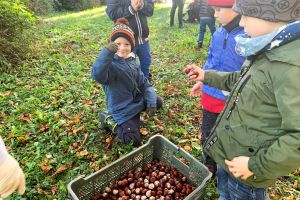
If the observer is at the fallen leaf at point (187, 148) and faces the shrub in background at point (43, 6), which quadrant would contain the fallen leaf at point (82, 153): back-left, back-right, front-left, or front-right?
front-left

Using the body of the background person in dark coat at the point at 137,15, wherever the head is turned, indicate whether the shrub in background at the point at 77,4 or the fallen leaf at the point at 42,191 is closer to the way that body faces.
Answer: the fallen leaf

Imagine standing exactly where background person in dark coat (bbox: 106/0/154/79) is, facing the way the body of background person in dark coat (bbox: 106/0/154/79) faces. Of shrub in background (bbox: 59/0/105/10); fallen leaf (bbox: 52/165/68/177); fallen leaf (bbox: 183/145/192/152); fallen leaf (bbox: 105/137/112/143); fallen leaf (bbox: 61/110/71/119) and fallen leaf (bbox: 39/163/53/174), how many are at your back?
1

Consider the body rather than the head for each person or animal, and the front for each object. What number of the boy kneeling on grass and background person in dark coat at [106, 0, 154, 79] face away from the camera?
0

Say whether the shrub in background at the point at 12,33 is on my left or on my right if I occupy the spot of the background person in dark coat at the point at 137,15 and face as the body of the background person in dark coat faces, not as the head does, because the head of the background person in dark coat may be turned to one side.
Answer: on my right

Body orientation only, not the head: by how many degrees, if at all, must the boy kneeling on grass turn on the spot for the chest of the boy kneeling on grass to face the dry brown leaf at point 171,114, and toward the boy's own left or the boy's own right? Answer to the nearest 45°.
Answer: approximately 90° to the boy's own left

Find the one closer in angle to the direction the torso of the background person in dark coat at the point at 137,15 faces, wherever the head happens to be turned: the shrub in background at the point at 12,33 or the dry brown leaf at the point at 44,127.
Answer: the dry brown leaf

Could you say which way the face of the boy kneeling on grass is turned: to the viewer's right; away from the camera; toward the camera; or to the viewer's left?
toward the camera

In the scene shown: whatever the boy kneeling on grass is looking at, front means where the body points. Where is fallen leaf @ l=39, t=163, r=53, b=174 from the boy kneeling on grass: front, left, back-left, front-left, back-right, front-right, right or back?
right

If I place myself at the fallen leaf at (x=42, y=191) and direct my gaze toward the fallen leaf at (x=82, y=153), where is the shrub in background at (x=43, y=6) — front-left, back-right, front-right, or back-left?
front-left

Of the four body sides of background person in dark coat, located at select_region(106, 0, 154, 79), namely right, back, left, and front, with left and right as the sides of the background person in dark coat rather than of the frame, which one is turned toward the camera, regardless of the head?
front

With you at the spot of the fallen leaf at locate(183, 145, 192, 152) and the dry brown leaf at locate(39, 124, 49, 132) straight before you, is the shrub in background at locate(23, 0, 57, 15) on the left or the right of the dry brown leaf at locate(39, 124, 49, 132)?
right

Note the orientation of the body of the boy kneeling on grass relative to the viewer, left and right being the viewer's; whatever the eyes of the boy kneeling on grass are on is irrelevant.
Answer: facing the viewer and to the right of the viewer
